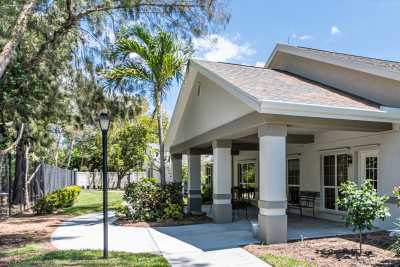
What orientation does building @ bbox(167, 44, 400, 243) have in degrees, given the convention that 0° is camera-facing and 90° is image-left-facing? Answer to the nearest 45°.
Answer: approximately 45°

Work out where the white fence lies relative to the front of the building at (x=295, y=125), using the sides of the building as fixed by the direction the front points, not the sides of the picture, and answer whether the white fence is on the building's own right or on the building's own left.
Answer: on the building's own right

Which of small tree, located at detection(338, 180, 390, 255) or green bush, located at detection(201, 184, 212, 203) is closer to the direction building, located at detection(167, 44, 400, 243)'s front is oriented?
the small tree

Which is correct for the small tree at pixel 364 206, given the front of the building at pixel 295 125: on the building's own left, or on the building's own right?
on the building's own left
